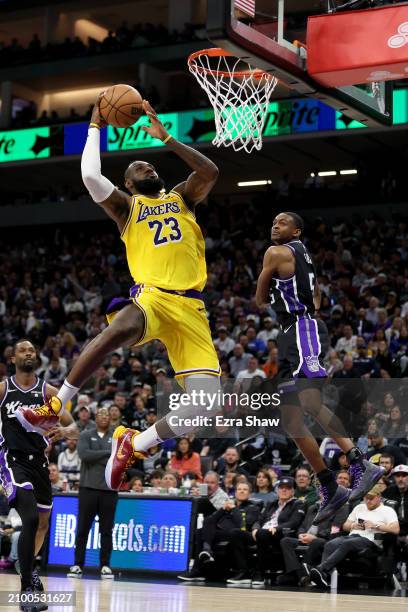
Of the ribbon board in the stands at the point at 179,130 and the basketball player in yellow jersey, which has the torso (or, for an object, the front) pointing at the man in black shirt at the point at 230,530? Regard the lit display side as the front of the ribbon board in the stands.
the ribbon board in the stands

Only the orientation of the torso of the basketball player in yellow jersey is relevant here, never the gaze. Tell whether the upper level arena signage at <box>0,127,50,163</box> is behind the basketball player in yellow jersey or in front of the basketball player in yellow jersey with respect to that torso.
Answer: behind

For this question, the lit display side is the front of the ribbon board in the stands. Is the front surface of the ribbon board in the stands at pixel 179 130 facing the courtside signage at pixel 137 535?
yes

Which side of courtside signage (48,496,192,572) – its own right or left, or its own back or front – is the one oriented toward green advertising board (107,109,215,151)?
back

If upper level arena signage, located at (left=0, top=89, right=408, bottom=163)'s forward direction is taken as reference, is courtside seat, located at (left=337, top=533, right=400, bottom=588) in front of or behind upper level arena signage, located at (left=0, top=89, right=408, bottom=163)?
in front

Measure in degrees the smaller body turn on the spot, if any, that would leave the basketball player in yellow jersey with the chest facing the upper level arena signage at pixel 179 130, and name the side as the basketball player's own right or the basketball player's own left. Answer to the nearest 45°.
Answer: approximately 180°

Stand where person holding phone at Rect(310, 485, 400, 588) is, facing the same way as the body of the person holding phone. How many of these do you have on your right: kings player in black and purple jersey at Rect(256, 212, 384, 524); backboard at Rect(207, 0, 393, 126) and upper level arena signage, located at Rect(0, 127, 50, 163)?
1

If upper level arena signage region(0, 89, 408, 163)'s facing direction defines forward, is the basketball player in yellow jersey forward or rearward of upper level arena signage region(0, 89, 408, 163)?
forward

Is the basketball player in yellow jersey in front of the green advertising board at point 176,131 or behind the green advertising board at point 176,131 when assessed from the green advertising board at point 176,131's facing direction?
in front

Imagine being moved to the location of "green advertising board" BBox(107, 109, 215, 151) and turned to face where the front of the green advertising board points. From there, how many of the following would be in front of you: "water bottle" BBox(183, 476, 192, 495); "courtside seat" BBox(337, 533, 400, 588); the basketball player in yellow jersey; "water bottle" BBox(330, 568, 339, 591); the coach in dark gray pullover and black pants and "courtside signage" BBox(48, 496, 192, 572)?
6

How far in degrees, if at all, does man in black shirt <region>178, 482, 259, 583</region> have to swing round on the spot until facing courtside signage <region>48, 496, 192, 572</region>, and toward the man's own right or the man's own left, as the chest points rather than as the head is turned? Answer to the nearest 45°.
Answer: approximately 90° to the man's own right

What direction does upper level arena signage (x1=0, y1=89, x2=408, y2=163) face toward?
toward the camera

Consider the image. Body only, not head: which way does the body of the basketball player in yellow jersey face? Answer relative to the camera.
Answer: toward the camera
